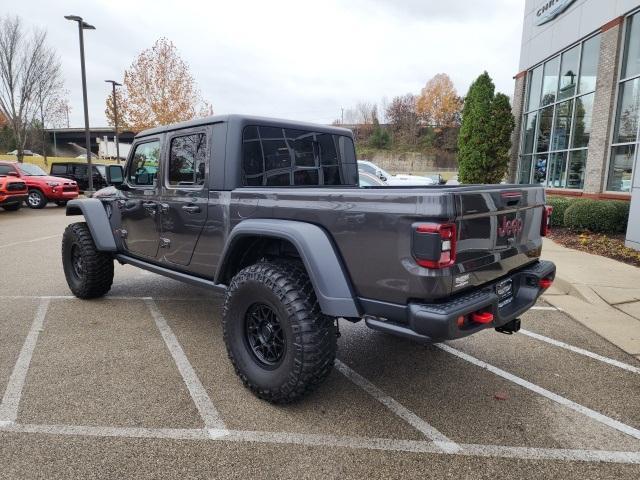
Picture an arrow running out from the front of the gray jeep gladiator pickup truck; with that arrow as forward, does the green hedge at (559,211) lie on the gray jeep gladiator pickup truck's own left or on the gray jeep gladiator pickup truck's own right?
on the gray jeep gladiator pickup truck's own right

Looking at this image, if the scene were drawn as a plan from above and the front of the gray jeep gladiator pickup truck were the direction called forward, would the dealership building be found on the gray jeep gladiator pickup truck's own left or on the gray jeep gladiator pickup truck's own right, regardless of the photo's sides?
on the gray jeep gladiator pickup truck's own right

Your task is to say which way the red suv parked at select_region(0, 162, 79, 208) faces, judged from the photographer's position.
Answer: facing the viewer and to the right of the viewer

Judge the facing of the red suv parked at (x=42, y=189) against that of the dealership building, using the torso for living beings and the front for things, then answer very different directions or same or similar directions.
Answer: very different directions

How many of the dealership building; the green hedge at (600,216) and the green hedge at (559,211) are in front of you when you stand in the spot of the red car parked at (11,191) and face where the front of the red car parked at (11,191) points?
3

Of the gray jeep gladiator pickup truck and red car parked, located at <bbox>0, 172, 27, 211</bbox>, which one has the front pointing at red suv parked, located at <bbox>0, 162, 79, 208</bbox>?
the gray jeep gladiator pickup truck

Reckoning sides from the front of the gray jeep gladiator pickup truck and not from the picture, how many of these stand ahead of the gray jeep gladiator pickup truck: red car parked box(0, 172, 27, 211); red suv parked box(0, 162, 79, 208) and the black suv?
3

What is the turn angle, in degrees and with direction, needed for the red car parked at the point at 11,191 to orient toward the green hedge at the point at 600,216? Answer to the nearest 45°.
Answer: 0° — it already faces it

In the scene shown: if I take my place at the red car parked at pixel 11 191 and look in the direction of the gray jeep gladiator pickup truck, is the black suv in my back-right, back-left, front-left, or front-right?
back-left

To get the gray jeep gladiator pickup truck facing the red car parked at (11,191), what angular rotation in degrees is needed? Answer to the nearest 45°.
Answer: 0° — it already faces it

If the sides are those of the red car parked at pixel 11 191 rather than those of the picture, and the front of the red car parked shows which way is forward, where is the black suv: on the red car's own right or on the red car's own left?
on the red car's own left

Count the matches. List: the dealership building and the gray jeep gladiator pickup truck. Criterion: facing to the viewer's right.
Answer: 0

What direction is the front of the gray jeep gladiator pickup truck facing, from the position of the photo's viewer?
facing away from the viewer and to the left of the viewer

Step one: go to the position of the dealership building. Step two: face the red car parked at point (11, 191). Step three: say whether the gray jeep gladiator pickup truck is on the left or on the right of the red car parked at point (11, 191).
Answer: left

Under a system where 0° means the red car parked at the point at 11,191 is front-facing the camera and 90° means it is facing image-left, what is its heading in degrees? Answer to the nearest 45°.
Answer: approximately 315°

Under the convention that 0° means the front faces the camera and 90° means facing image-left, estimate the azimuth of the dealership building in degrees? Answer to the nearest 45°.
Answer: approximately 45°
